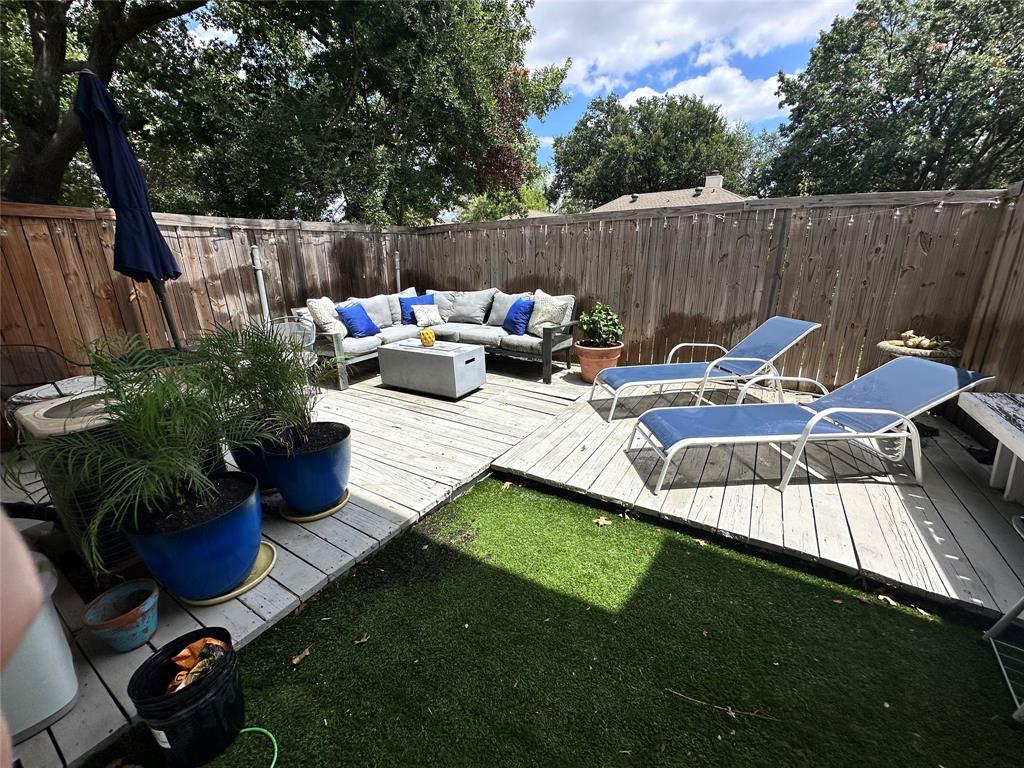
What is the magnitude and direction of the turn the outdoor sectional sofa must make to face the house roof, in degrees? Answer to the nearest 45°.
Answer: approximately 135° to its left

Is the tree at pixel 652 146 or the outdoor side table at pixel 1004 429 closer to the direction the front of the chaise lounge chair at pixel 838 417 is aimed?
the tree

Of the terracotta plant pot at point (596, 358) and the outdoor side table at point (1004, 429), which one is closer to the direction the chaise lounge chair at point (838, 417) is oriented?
the terracotta plant pot

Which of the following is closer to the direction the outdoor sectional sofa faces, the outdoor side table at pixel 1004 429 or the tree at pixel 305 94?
the outdoor side table

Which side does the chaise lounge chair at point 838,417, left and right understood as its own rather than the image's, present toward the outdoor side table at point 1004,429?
back

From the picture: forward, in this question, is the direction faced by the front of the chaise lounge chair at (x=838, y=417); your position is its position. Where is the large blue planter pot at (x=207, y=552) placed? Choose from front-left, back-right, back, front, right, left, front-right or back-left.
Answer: front-left

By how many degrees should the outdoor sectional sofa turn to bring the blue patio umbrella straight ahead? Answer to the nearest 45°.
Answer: approximately 45° to its right

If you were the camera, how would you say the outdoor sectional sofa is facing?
facing the viewer

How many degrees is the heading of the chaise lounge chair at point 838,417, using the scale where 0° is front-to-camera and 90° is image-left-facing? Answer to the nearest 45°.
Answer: approximately 90°

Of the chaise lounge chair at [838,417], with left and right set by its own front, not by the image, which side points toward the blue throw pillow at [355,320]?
front

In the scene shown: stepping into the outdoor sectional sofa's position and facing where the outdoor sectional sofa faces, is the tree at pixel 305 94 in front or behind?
behind

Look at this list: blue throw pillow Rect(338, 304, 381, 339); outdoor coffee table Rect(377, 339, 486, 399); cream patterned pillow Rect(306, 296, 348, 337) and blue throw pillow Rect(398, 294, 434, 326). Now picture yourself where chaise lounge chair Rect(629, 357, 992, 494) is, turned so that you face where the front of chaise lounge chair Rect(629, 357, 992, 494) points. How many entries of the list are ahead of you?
4

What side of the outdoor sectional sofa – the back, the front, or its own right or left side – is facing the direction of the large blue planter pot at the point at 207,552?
front

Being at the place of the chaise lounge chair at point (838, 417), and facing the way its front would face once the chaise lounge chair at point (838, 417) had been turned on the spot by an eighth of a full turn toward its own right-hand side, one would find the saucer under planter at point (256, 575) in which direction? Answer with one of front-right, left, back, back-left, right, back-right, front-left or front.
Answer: left

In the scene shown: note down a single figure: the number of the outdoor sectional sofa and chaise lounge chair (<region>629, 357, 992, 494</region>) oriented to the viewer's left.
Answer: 1

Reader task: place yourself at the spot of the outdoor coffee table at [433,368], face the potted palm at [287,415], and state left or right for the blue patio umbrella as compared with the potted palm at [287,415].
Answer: right

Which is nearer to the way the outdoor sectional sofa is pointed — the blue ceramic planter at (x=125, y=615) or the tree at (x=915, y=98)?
the blue ceramic planter

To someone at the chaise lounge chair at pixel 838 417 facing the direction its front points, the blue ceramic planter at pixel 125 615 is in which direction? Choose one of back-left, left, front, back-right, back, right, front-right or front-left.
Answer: front-left
